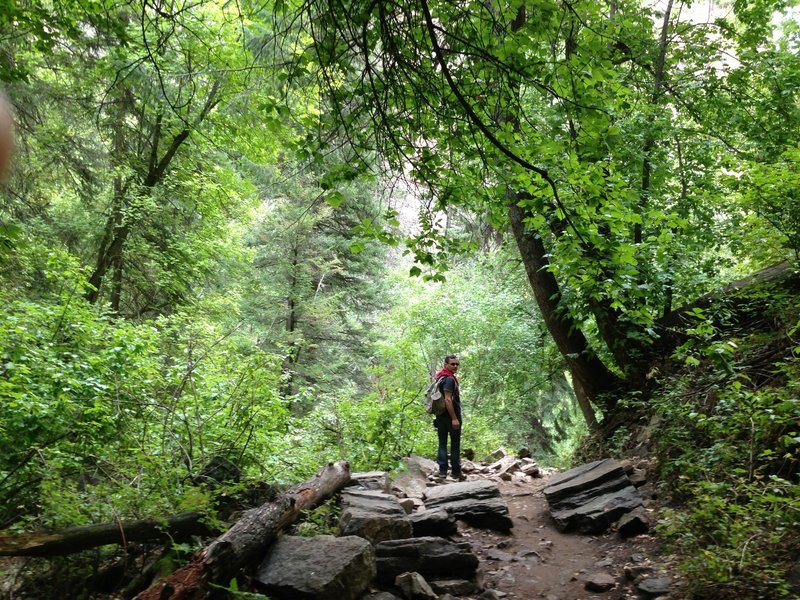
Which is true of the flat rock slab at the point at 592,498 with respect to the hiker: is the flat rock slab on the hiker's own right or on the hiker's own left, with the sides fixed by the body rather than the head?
on the hiker's own right

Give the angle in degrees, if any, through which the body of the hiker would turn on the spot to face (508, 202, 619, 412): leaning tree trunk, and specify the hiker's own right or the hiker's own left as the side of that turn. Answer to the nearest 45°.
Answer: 0° — they already face it

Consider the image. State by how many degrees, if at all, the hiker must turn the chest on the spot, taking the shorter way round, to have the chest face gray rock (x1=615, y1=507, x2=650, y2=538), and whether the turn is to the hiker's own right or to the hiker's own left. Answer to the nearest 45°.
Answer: approximately 45° to the hiker's own right

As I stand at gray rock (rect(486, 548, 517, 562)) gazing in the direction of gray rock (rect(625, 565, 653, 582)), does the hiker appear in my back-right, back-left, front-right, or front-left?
back-left

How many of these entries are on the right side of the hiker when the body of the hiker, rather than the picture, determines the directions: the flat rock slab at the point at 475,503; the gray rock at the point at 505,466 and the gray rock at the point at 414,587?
2

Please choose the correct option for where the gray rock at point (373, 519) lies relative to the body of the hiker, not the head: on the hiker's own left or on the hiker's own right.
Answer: on the hiker's own right

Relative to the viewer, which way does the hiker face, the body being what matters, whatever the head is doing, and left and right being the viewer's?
facing to the right of the viewer

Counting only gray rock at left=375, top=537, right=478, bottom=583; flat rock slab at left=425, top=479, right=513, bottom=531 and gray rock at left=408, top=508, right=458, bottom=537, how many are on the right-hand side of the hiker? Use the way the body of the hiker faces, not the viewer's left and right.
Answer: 3

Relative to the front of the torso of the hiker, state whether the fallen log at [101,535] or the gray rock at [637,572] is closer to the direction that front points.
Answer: the gray rock

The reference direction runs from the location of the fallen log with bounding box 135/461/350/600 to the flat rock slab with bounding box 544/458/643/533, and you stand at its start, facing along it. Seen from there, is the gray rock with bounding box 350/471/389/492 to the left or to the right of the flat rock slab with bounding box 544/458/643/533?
left

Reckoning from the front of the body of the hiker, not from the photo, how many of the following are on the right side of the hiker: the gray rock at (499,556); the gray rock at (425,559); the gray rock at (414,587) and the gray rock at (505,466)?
3

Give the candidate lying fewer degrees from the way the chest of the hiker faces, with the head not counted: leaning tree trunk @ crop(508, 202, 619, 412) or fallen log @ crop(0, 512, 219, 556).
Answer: the leaning tree trunk
